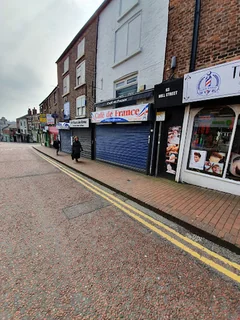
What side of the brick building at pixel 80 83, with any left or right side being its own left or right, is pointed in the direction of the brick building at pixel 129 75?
left

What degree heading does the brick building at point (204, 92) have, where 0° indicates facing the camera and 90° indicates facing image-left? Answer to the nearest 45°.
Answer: approximately 45°

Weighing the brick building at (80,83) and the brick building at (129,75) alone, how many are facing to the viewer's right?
0

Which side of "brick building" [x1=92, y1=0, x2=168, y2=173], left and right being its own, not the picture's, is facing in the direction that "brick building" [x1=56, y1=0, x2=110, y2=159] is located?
right

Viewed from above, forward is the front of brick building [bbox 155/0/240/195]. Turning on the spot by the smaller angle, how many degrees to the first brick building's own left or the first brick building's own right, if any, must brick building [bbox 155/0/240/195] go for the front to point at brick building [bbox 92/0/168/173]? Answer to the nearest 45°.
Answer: approximately 90° to the first brick building's own right

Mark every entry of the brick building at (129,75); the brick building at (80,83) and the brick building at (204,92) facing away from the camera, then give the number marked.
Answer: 0

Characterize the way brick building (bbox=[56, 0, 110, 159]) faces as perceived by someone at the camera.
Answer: facing the viewer and to the left of the viewer

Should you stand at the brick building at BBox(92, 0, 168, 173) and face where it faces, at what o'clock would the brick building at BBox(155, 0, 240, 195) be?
the brick building at BBox(155, 0, 240, 195) is roughly at 9 o'clock from the brick building at BBox(92, 0, 168, 173).

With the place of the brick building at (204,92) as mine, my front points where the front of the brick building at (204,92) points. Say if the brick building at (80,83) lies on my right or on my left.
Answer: on my right

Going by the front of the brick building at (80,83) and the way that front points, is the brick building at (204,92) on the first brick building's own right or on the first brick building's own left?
on the first brick building's own left

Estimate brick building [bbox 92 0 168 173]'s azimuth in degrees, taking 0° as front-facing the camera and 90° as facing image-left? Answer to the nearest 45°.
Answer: approximately 45°

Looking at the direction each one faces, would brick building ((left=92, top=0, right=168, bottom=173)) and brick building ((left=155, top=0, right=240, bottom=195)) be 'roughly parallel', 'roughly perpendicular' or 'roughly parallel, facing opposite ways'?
roughly parallel
